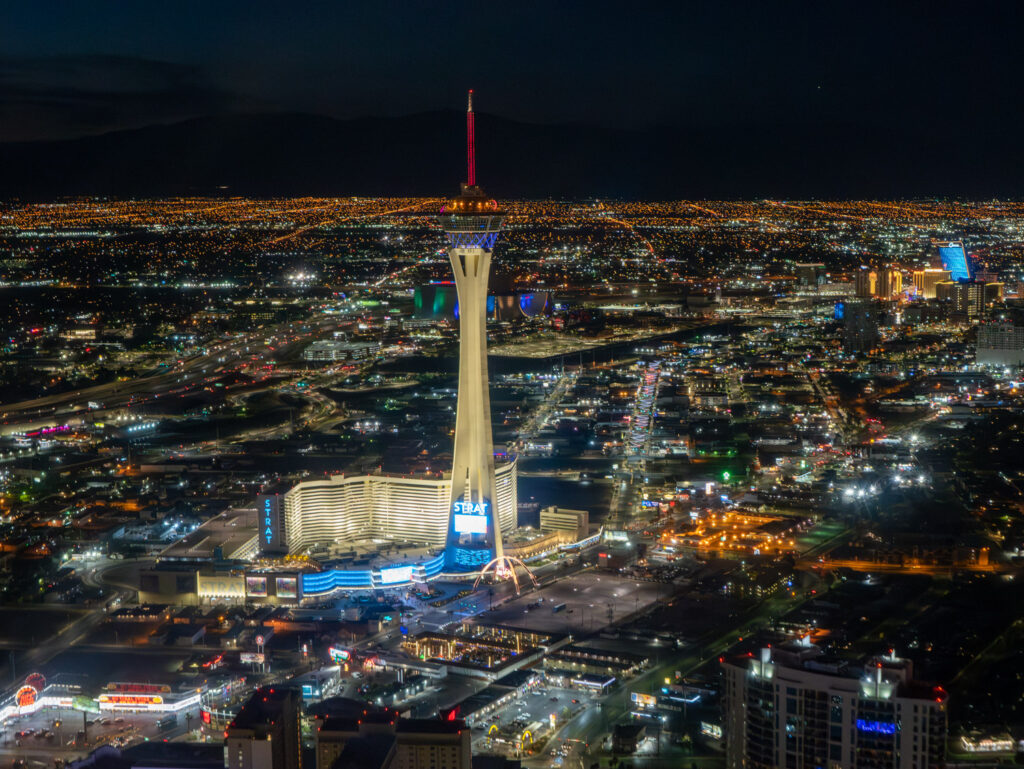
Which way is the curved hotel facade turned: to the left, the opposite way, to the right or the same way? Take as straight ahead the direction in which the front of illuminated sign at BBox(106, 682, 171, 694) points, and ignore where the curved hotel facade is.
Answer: the same way

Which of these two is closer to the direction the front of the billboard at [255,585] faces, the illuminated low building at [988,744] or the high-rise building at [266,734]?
the high-rise building

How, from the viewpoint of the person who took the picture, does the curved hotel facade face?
facing the viewer

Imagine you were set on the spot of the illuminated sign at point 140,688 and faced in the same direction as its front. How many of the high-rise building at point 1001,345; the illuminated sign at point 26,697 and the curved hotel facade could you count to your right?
1

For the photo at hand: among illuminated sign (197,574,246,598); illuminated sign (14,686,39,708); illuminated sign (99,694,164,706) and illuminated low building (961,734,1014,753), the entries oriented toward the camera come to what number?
4

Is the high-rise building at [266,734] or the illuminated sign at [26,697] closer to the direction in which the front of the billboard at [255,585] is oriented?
the high-rise building

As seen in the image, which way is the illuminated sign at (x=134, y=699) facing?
toward the camera

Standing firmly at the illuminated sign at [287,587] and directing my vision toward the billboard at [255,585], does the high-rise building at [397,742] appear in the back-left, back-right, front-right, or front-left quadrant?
back-left

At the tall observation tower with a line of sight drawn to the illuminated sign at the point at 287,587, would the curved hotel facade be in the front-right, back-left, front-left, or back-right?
front-right

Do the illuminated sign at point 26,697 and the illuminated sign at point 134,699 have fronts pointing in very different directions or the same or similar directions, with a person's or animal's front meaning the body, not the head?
same or similar directions

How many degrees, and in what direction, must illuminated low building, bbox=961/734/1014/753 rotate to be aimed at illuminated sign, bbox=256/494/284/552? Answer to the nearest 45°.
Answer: approximately 90° to its right

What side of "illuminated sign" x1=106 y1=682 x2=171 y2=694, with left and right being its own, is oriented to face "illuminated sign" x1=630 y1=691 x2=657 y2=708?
left

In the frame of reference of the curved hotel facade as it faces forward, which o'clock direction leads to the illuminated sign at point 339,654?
The illuminated sign is roughly at 12 o'clock from the curved hotel facade.

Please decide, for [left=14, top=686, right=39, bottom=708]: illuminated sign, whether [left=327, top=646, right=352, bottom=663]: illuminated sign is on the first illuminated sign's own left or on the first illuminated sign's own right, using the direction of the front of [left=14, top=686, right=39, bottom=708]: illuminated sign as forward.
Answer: on the first illuminated sign's own left

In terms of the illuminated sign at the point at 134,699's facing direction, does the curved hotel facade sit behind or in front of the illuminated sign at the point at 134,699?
behind

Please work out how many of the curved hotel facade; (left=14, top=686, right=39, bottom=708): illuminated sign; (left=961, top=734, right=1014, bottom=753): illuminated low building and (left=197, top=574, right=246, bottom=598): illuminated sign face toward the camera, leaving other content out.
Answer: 4

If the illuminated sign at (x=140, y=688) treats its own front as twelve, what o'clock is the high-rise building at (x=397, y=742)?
The high-rise building is roughly at 11 o'clock from the illuminated sign.

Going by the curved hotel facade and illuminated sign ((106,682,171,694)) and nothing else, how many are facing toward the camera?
2
